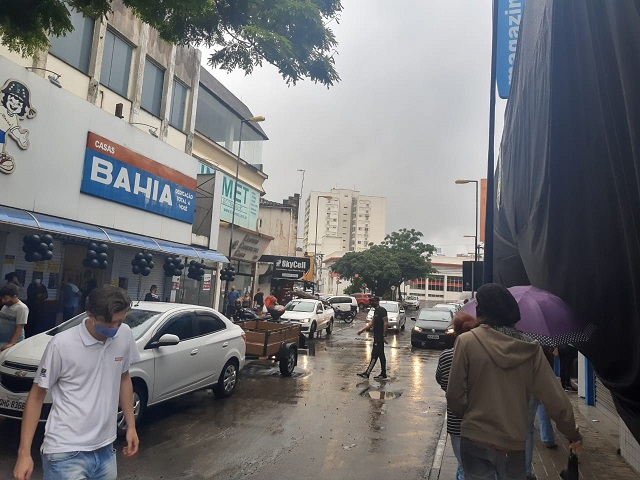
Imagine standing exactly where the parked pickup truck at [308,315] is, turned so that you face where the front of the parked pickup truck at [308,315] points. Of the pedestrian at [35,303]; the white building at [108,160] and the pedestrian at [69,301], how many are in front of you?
3

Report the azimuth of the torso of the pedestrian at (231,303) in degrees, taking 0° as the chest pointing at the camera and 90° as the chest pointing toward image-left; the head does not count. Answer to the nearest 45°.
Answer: approximately 0°

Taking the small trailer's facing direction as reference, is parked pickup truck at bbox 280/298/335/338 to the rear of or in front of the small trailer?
to the rear

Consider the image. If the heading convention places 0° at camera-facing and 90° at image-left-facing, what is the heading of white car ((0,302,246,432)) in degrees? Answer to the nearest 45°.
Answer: approximately 45°

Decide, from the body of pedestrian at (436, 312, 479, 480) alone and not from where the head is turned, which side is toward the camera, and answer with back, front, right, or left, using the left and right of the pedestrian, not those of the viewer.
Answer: back

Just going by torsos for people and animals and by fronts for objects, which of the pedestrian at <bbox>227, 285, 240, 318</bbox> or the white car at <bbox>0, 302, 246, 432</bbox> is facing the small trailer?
the pedestrian

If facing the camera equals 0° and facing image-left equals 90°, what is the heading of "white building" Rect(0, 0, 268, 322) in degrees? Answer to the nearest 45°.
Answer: approximately 315°

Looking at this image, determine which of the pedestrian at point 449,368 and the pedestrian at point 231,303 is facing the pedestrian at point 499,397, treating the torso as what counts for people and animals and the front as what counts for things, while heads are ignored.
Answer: the pedestrian at point 231,303

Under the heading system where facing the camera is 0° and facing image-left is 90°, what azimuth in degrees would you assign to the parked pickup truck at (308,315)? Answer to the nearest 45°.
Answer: approximately 45°

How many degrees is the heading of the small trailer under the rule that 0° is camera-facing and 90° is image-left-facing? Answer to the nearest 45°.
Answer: approximately 45°

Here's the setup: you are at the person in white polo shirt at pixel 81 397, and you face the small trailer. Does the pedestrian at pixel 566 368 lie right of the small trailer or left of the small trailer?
right
